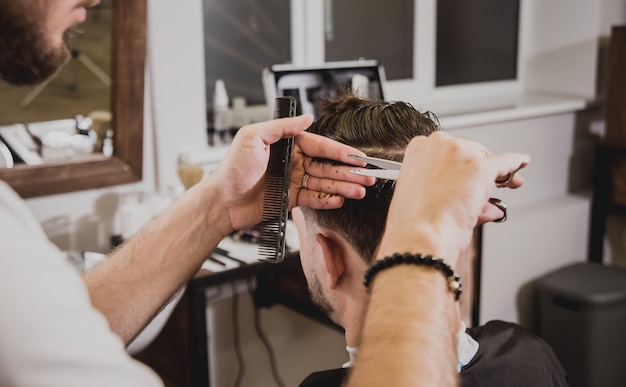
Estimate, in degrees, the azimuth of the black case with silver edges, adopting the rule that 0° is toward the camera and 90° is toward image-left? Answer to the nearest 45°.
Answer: approximately 0°

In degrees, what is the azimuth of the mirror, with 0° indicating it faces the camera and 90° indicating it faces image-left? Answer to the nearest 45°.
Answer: approximately 315°

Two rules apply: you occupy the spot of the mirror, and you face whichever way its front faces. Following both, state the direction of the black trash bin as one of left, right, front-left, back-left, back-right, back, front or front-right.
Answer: front-left

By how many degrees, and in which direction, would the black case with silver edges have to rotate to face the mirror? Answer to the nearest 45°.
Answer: approximately 45° to its right

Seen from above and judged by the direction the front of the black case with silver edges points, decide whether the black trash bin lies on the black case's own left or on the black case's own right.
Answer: on the black case's own left

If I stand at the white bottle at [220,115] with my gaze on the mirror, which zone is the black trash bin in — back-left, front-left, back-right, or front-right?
back-left
